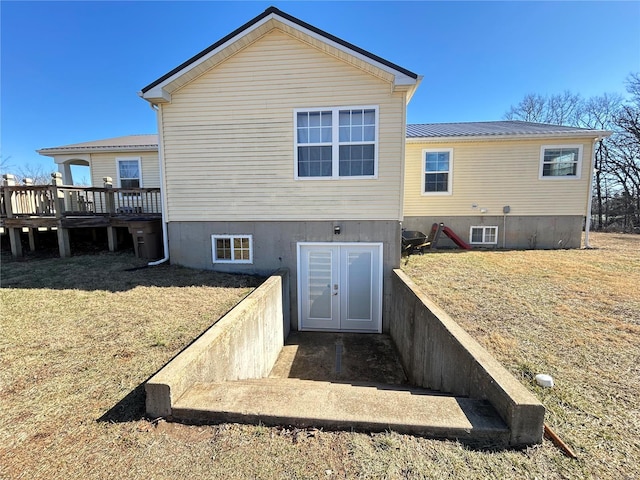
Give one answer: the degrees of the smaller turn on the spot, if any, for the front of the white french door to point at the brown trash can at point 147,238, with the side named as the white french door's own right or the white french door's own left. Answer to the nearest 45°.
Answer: approximately 90° to the white french door's own right

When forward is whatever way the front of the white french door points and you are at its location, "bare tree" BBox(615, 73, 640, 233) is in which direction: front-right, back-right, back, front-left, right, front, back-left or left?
back-left

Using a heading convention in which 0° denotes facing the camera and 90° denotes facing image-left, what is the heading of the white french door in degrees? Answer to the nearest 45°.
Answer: approximately 0°

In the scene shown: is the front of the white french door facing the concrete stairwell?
yes

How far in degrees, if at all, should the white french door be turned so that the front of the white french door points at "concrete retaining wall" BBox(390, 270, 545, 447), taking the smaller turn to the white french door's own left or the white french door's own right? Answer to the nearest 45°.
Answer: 0° — it already faces it

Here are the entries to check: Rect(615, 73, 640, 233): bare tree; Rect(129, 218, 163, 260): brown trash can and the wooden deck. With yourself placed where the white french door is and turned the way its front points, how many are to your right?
2
